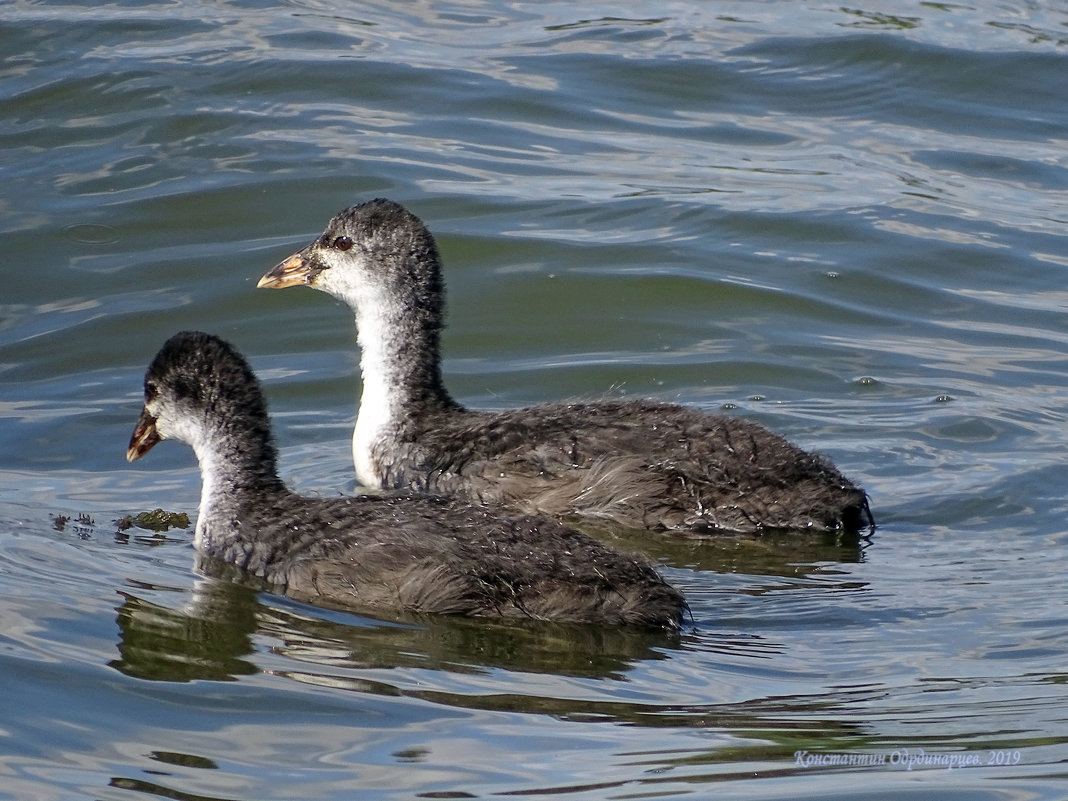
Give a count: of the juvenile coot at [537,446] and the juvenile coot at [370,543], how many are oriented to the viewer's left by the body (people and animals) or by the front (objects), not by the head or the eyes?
2

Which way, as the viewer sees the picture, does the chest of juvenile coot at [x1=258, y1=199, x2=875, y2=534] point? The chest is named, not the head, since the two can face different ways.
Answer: to the viewer's left

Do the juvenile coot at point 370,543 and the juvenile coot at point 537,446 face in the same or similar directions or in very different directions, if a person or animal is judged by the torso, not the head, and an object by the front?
same or similar directions

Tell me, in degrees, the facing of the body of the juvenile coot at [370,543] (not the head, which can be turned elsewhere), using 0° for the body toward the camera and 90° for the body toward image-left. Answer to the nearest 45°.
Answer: approximately 90°

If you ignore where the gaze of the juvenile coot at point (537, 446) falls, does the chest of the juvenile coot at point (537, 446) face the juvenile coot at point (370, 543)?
no

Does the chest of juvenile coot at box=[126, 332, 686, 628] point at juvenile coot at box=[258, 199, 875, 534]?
no
